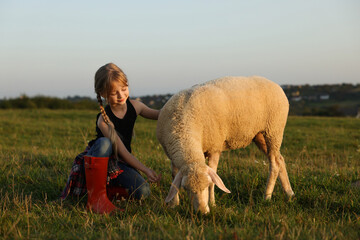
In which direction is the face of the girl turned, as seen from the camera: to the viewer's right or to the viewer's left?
to the viewer's right

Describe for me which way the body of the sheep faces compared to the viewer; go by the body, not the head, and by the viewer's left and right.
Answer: facing the viewer and to the left of the viewer

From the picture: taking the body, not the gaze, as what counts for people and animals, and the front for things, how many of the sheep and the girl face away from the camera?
0

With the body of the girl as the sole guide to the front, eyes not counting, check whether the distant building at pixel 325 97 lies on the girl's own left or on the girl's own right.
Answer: on the girl's own left

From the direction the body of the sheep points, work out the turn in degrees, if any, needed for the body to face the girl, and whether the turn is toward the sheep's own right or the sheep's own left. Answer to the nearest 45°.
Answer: approximately 45° to the sheep's own right

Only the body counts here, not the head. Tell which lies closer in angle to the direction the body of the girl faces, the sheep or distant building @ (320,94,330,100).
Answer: the sheep

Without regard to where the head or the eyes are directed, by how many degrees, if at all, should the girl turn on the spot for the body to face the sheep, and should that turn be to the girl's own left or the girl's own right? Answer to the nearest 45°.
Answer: approximately 45° to the girl's own left

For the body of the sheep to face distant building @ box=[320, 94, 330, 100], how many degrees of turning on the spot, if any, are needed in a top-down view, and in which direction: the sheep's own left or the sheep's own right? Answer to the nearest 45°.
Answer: approximately 135° to the sheep's own right

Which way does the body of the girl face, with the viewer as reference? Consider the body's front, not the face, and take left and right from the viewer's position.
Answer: facing the viewer and to the right of the viewer

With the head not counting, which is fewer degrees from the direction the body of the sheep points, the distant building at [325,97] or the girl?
the girl
